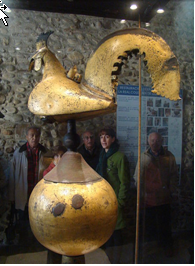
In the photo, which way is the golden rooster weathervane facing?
to the viewer's left

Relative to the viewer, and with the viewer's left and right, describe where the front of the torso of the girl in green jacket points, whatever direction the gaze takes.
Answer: facing the viewer and to the left of the viewer

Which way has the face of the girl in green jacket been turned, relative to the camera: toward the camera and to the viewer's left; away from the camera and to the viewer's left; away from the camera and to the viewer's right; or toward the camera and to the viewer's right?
toward the camera and to the viewer's left

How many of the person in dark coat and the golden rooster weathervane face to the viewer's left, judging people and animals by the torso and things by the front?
1
